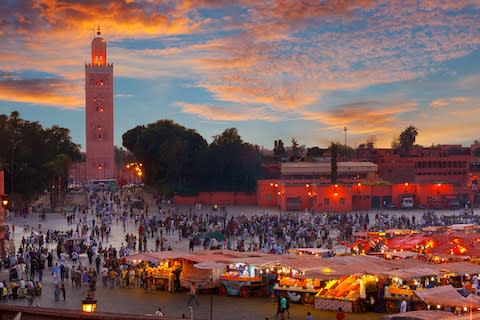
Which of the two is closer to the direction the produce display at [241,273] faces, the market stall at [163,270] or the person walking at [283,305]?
the person walking

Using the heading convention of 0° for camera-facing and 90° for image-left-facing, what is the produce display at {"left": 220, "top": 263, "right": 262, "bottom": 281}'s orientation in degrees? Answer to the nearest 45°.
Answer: approximately 0°

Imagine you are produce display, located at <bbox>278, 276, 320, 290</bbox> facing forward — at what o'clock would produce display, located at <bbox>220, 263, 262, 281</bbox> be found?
produce display, located at <bbox>220, 263, 262, 281</bbox> is roughly at 4 o'clock from produce display, located at <bbox>278, 276, 320, 290</bbox>.

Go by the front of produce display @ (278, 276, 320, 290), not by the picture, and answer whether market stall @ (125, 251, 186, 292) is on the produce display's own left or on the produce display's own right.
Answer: on the produce display's own right

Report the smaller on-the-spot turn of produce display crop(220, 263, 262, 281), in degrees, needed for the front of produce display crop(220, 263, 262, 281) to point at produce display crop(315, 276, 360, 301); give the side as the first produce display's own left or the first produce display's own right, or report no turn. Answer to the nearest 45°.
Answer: approximately 45° to the first produce display's own left

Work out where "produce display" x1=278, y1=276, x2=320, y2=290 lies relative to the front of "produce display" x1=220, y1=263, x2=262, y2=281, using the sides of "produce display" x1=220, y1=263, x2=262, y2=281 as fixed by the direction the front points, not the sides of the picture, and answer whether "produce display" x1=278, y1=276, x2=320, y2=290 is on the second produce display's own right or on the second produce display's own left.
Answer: on the second produce display's own left

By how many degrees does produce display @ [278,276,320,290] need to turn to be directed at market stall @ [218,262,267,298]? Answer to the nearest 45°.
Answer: approximately 135° to its right

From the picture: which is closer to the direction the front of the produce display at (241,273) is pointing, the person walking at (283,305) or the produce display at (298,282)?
the person walking

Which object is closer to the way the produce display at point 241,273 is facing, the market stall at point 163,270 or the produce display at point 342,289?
the produce display

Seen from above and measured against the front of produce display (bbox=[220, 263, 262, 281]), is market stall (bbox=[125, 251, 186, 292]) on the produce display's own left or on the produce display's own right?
on the produce display's own right

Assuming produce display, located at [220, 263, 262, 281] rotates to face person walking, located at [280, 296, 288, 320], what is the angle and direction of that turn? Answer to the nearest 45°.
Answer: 0° — it already faces them
